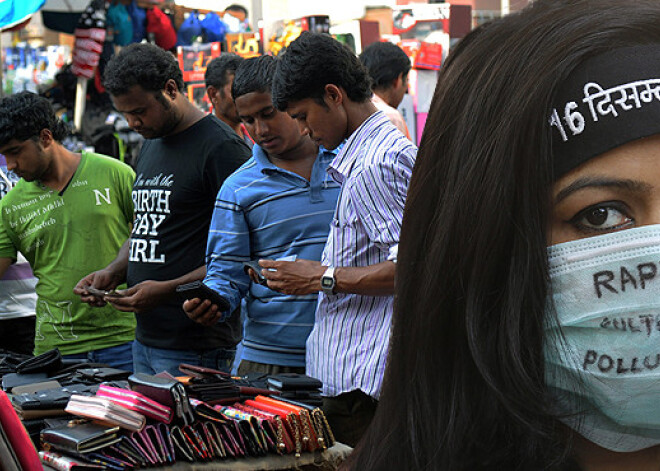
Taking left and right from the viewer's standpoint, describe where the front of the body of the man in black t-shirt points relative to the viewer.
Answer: facing the viewer and to the left of the viewer

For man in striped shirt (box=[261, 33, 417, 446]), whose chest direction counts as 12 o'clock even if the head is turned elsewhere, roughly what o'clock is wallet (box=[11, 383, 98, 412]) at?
The wallet is roughly at 12 o'clock from the man in striped shirt.

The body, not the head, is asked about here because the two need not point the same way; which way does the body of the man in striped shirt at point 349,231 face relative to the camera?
to the viewer's left

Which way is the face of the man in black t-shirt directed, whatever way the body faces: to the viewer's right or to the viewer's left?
to the viewer's left

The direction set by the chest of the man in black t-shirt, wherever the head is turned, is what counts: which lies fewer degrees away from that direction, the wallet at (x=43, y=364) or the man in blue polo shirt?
the wallet

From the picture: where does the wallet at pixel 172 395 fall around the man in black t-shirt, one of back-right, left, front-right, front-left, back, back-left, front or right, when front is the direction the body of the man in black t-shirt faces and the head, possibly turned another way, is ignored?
front-left

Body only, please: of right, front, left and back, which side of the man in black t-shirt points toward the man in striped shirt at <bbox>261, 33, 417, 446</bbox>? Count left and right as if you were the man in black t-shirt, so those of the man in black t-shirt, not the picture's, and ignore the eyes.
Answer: left

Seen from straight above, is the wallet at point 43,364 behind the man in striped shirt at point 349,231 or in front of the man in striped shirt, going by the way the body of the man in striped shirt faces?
in front

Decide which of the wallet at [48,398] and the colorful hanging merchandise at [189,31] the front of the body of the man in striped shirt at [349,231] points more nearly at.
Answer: the wallet

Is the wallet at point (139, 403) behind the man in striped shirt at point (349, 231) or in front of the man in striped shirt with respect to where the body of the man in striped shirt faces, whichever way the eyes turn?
in front

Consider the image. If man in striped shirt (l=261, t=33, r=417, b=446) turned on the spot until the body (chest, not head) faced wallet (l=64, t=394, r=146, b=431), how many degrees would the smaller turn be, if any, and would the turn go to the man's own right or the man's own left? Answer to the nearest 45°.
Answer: approximately 45° to the man's own left

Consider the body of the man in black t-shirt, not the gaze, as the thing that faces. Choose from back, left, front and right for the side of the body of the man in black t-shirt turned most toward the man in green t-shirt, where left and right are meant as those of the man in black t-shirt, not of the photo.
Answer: right
